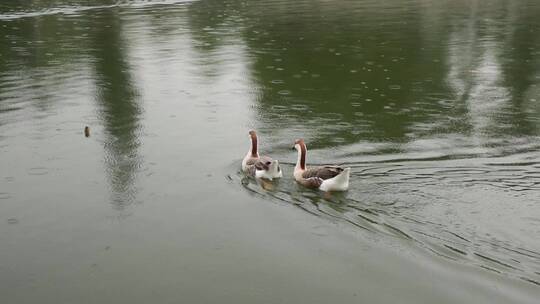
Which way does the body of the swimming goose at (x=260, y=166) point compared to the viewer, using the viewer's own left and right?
facing away from the viewer and to the left of the viewer

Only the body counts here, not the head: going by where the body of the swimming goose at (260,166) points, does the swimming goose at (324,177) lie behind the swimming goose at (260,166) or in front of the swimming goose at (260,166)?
behind
